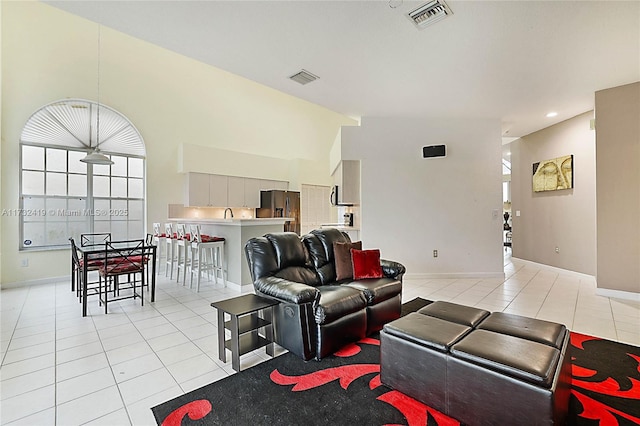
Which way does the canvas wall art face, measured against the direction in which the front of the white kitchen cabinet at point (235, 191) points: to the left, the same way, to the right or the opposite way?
to the right

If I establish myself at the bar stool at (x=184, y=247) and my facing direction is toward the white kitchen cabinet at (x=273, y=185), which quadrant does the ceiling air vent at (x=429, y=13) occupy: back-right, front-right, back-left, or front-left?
back-right

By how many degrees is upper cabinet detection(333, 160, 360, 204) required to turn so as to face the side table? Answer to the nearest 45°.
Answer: approximately 90° to its left

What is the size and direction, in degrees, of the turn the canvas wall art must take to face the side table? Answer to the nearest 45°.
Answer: approximately 45° to its left

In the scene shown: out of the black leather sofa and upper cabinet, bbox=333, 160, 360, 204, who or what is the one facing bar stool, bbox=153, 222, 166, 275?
the upper cabinet

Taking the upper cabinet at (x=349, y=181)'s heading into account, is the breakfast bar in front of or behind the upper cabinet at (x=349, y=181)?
in front

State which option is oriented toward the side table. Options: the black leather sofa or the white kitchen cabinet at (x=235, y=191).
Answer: the white kitchen cabinet

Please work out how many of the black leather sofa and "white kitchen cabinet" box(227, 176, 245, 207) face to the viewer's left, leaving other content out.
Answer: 0

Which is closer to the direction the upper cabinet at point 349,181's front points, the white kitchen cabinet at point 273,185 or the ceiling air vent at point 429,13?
the white kitchen cabinet

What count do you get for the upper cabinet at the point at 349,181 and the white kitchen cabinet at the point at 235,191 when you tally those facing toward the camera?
1

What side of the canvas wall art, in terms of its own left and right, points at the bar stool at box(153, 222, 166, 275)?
front

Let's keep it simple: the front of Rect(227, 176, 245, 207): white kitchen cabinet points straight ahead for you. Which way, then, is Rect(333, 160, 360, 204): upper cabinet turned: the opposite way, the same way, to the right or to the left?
to the right

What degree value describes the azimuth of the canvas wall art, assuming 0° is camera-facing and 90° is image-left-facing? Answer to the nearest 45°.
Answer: approximately 45°
